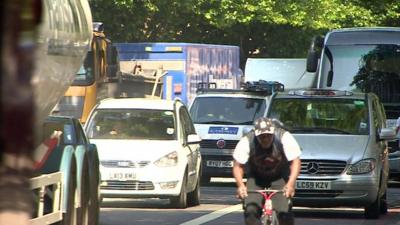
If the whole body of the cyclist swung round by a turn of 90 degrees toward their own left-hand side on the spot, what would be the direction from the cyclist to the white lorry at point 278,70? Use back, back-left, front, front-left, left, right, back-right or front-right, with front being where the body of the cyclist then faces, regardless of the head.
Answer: left

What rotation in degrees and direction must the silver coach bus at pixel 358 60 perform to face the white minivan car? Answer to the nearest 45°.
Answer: approximately 45° to its right

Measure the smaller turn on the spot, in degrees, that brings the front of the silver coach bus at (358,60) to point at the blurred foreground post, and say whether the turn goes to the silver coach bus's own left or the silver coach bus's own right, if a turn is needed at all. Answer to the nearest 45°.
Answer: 0° — it already faces it

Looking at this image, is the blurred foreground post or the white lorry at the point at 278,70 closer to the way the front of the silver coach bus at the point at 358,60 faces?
the blurred foreground post

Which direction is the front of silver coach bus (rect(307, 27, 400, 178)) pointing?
toward the camera

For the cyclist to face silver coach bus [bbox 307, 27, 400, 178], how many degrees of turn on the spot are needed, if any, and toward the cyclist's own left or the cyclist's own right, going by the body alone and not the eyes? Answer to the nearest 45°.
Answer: approximately 180°

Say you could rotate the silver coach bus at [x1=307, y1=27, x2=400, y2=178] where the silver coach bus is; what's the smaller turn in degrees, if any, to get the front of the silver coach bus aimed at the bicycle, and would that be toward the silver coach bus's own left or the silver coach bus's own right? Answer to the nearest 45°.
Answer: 0° — it already faces it

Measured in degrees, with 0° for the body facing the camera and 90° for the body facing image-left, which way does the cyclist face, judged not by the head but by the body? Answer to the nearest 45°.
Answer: approximately 0°

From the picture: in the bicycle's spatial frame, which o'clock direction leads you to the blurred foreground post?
The blurred foreground post is roughly at 12 o'clock from the bicycle.

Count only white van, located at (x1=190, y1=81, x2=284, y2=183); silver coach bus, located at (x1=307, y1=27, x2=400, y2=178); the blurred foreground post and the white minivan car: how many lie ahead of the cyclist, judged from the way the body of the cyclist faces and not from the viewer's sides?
1

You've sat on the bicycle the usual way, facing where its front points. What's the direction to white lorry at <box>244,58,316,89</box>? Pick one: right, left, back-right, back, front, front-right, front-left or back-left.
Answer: back

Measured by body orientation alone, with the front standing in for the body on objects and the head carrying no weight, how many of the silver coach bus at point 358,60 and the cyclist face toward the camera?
2

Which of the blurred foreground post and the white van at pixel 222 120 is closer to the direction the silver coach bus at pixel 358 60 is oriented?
the blurred foreground post
